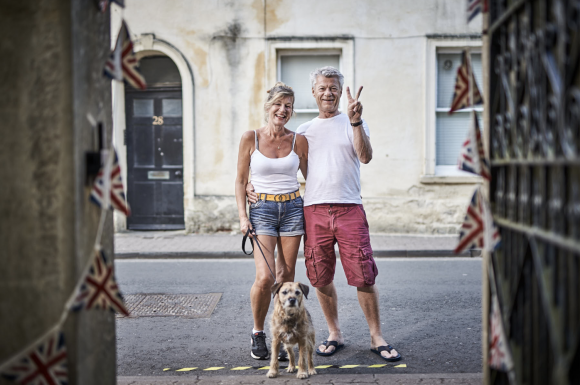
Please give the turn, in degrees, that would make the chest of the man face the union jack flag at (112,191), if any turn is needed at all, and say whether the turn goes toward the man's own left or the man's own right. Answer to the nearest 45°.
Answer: approximately 45° to the man's own right

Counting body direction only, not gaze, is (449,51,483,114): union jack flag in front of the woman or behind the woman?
in front

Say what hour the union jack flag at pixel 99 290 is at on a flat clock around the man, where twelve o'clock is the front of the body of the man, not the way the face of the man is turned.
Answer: The union jack flag is roughly at 1 o'clock from the man.

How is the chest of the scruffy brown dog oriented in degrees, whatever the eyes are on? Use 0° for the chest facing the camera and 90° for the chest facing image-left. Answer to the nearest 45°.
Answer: approximately 0°

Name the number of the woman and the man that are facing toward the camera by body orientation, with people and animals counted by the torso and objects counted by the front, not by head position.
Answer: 2

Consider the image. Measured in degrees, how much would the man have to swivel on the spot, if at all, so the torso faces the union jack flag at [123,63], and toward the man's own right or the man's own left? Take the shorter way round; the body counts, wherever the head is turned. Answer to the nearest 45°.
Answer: approximately 45° to the man's own right

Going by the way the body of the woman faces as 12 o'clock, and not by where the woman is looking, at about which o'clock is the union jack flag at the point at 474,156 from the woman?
The union jack flag is roughly at 11 o'clock from the woman.

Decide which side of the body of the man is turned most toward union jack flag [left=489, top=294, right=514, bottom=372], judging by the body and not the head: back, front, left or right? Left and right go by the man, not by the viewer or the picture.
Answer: front
